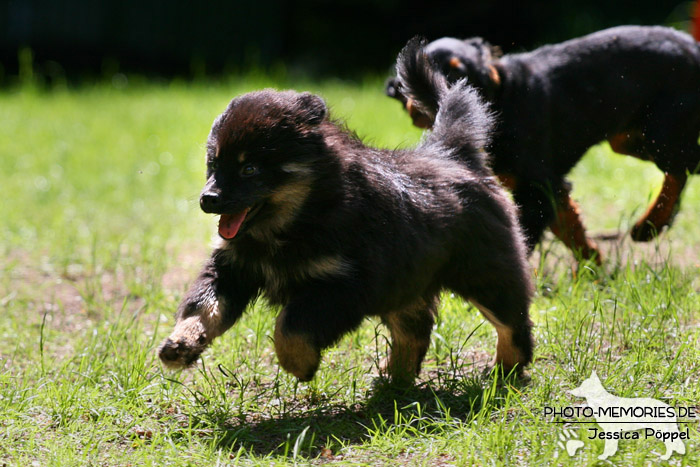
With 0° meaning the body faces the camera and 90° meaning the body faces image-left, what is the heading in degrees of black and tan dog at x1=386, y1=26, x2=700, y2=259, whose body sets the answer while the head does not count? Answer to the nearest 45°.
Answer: approximately 90°

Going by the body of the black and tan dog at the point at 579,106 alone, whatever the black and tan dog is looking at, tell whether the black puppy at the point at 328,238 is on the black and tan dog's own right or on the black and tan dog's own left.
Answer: on the black and tan dog's own left
